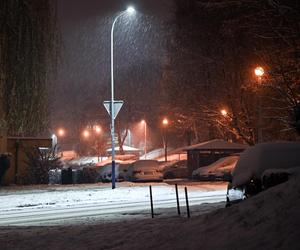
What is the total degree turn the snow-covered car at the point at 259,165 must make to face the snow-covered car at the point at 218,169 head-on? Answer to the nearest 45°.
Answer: approximately 135° to its right

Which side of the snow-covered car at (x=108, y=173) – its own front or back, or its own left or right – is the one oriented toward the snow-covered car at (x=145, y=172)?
left

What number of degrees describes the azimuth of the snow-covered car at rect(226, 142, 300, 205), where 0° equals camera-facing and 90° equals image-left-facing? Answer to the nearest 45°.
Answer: approximately 45°

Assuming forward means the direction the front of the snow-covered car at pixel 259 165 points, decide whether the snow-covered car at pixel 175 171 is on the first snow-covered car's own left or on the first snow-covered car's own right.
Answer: on the first snow-covered car's own right

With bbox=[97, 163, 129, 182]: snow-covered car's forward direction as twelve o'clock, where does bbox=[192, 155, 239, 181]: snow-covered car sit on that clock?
bbox=[192, 155, 239, 181]: snow-covered car is roughly at 8 o'clock from bbox=[97, 163, 129, 182]: snow-covered car.

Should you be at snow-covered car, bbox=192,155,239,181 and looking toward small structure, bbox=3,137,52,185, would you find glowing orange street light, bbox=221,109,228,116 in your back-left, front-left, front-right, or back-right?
back-right

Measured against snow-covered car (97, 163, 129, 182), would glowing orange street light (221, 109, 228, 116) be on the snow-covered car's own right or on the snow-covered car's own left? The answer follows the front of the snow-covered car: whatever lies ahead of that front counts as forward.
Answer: on the snow-covered car's own left

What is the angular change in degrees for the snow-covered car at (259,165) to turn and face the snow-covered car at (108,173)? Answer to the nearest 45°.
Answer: approximately 90° to its right

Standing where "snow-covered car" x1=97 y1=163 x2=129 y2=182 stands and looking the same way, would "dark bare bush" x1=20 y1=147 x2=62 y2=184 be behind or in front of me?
in front
